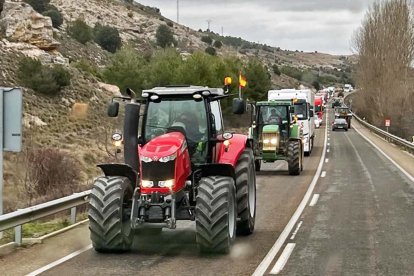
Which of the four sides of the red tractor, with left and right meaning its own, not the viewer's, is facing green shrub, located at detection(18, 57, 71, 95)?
back

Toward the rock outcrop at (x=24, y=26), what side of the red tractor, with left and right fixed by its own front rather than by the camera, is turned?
back

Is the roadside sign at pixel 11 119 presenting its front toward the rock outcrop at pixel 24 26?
yes

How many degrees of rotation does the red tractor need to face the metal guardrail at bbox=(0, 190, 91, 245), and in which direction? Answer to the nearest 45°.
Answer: approximately 90° to its right

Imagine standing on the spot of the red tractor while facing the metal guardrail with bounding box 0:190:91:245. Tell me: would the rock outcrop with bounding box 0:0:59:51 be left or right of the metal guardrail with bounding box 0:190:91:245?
right

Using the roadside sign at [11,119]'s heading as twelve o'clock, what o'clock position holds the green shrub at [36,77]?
The green shrub is roughly at 12 o'clock from the roadside sign.

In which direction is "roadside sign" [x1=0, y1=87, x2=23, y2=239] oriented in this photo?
away from the camera

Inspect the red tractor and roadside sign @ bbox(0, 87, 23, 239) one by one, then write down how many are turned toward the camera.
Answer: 1

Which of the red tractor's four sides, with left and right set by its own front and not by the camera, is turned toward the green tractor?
back

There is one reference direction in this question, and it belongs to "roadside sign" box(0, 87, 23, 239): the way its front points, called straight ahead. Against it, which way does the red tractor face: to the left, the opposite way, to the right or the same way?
the opposite way

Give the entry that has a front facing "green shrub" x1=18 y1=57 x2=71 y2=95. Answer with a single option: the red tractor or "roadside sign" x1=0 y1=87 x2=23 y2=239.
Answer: the roadside sign

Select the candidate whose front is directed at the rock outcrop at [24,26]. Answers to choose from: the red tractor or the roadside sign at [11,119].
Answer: the roadside sign

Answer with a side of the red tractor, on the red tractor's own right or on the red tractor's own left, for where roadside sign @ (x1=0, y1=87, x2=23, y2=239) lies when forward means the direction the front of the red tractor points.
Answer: on the red tractor's own right

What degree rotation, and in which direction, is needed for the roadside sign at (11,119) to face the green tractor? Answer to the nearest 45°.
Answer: approximately 45° to its right
